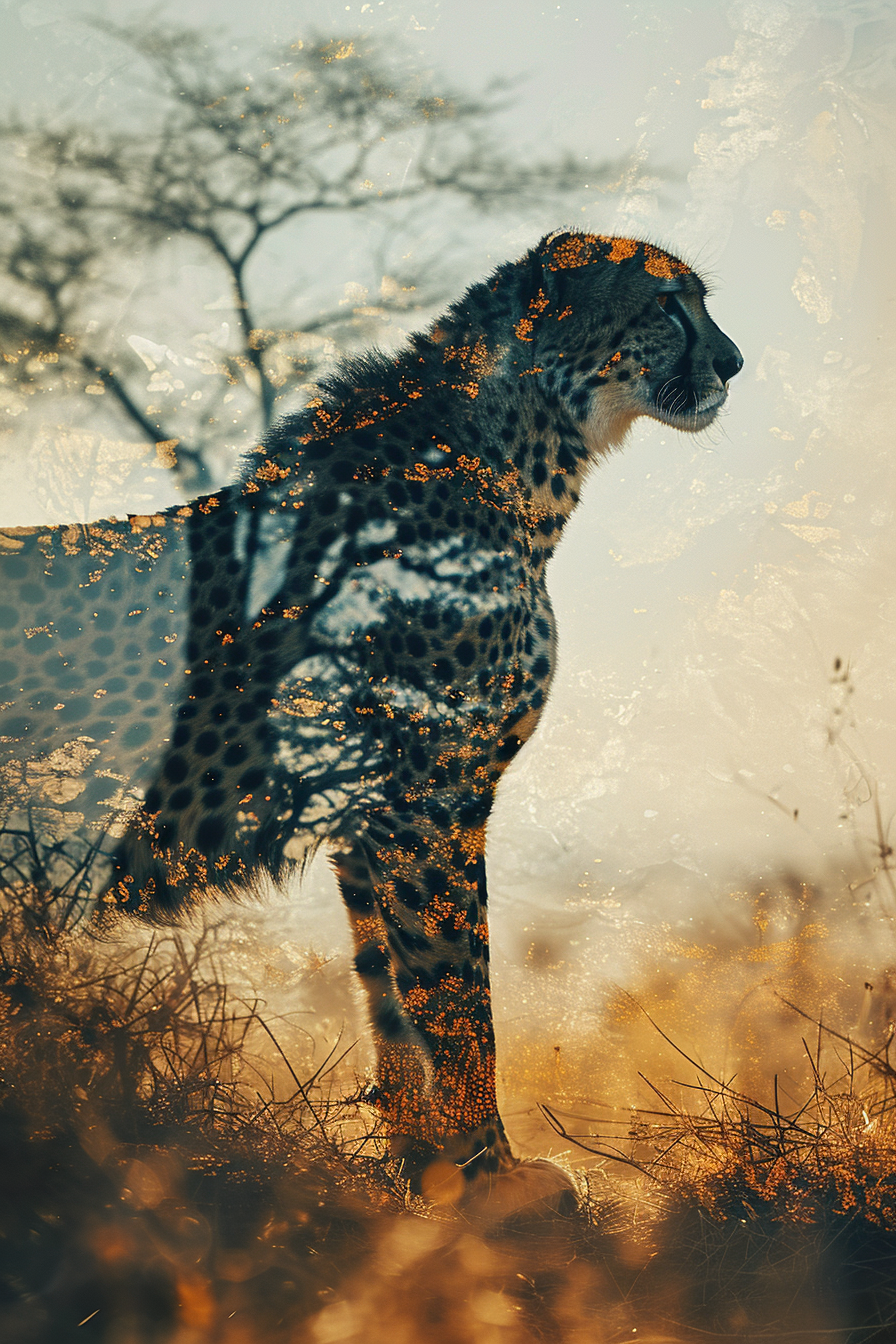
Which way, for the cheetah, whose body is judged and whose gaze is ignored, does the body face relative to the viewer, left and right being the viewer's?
facing to the right of the viewer
